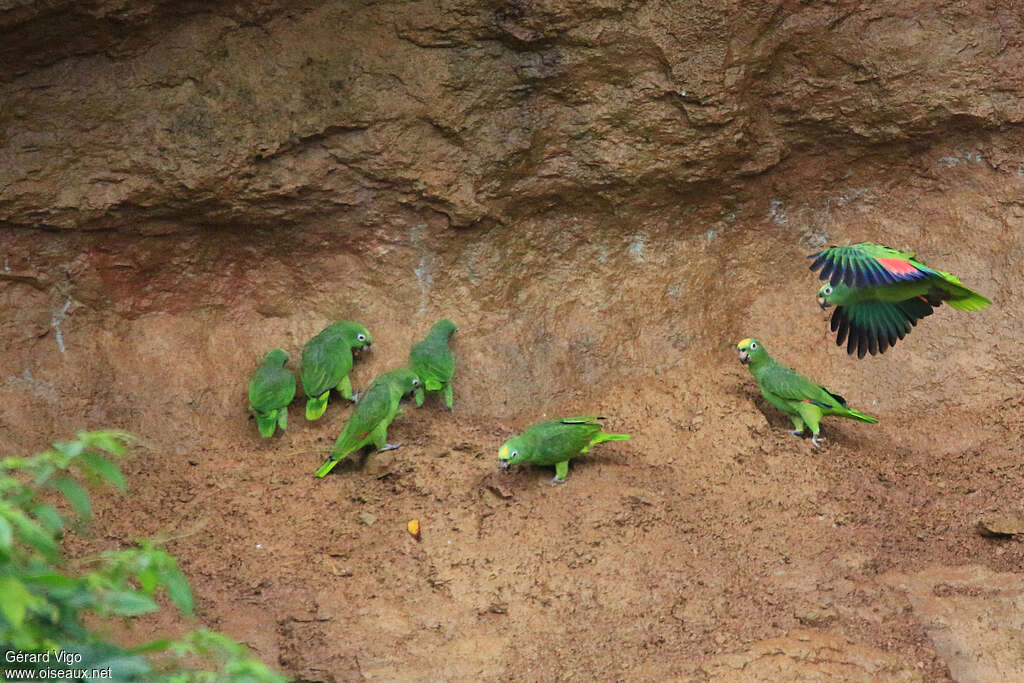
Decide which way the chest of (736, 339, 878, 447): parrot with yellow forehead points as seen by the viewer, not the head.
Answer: to the viewer's left

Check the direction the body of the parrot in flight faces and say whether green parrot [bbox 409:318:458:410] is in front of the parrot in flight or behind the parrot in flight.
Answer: in front

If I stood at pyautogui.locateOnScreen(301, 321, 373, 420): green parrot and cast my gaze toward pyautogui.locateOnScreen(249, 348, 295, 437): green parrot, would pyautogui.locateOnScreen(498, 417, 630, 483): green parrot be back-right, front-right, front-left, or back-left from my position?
back-left

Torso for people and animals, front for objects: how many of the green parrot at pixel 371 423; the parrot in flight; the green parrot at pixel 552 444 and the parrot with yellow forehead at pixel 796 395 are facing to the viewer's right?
1

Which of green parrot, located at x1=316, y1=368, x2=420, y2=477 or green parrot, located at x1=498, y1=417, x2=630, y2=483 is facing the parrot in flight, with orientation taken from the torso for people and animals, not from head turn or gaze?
green parrot, located at x1=316, y1=368, x2=420, y2=477

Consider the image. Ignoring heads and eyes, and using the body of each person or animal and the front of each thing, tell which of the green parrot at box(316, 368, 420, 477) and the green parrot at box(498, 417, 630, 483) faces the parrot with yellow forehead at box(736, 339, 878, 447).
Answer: the green parrot at box(316, 368, 420, 477)

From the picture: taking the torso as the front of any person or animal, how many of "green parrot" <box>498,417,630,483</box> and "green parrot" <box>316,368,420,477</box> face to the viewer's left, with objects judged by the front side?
1

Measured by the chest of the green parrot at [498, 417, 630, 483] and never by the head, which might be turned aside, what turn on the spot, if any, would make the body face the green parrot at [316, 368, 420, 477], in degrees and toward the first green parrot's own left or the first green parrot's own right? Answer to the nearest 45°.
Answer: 0° — it already faces it

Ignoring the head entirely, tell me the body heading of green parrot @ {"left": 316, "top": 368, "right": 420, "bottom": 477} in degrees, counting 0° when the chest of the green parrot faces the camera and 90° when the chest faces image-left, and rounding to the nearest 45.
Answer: approximately 270°

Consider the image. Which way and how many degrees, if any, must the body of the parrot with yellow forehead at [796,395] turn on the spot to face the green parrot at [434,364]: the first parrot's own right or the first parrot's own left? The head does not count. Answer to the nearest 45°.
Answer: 0° — it already faces it

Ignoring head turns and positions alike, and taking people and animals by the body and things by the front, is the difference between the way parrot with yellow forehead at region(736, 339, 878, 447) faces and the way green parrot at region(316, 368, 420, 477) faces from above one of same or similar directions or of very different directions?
very different directions

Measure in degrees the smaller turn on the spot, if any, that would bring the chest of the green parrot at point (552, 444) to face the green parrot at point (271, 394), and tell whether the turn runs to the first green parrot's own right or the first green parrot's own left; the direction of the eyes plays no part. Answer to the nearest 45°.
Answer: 0° — it already faces it

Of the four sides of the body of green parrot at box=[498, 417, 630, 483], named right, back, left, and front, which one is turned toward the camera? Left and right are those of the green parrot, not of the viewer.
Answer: left
